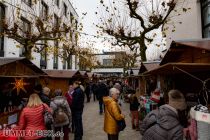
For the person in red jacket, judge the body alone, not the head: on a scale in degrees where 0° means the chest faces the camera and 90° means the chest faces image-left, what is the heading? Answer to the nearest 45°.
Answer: approximately 180°

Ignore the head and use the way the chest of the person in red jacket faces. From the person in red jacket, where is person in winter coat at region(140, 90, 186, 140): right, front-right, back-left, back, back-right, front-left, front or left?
back-right

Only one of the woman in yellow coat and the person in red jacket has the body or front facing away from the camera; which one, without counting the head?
the person in red jacket

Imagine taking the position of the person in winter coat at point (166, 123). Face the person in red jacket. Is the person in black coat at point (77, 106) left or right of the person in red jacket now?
right
